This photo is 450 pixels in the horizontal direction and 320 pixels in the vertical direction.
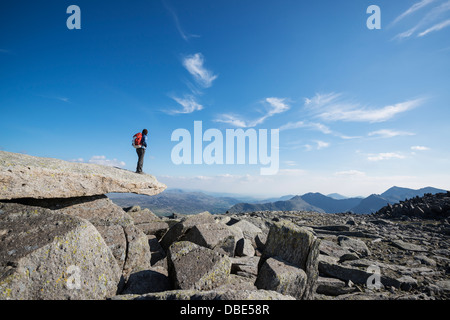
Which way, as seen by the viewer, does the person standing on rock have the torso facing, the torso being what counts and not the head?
to the viewer's right

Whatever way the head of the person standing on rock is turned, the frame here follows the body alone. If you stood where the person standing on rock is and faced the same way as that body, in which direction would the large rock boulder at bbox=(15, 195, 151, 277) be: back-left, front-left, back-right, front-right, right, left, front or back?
right

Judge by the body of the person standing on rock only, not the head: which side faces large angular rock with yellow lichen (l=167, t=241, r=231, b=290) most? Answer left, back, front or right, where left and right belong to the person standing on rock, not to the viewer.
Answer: right

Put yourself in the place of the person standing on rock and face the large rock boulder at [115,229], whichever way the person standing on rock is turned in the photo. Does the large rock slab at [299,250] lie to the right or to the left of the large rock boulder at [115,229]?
left

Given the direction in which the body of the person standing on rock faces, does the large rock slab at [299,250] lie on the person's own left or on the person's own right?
on the person's own right

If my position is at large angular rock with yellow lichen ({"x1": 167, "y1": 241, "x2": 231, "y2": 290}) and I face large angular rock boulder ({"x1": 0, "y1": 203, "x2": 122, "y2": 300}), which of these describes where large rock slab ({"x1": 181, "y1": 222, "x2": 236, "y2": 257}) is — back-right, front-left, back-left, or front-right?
back-right
